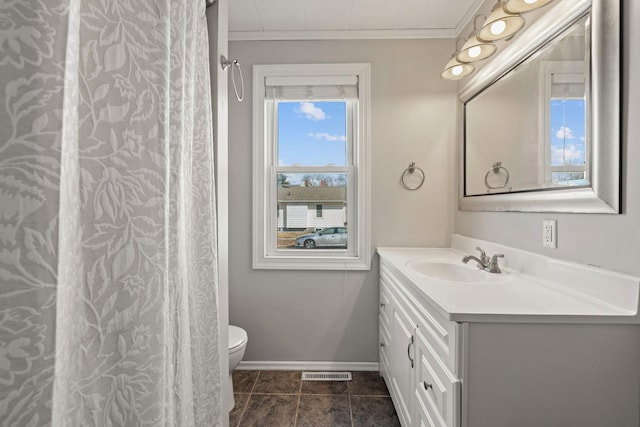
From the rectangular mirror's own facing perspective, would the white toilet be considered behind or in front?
in front

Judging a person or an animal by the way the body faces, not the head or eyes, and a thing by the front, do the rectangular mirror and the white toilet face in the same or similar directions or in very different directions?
very different directions

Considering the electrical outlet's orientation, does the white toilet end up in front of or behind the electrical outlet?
in front

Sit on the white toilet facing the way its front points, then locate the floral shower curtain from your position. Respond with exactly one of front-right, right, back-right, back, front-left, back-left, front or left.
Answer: right

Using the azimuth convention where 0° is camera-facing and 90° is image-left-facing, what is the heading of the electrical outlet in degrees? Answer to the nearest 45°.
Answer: approximately 45°

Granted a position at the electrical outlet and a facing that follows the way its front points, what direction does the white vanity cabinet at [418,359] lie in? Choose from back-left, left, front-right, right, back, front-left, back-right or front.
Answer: front

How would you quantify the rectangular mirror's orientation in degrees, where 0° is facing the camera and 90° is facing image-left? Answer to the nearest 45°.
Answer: approximately 45°
